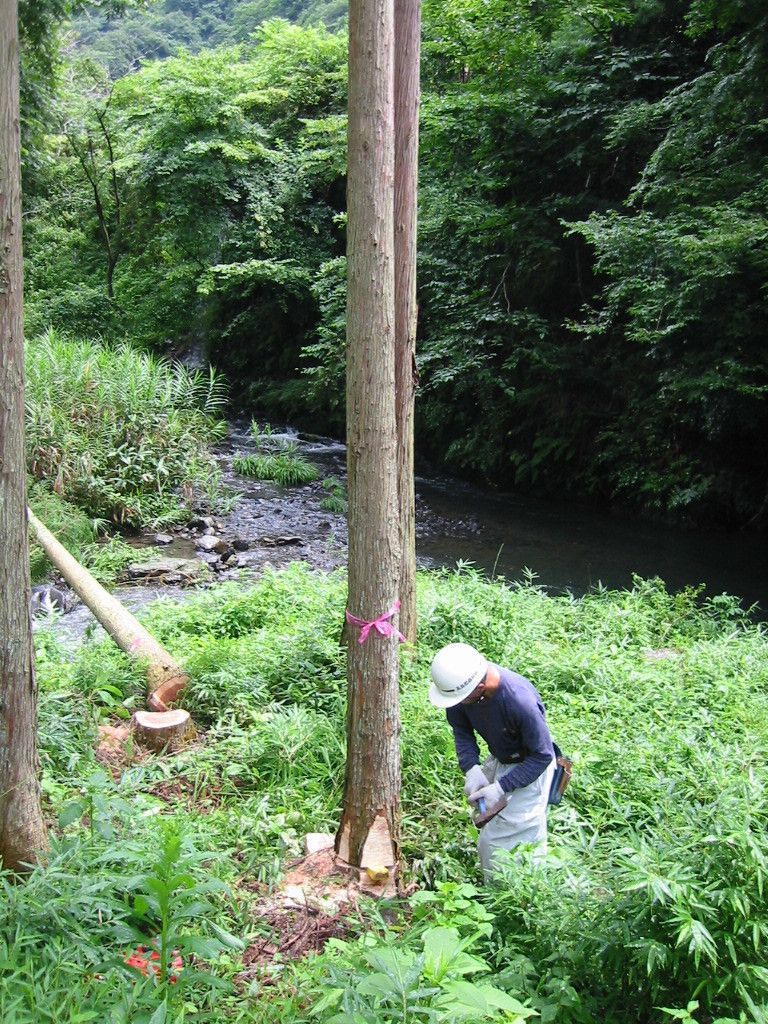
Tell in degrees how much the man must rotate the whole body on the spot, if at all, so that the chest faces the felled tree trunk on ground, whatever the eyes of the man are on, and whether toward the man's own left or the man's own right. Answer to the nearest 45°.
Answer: approximately 90° to the man's own right

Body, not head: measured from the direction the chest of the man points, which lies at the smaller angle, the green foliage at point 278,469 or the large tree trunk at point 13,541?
the large tree trunk

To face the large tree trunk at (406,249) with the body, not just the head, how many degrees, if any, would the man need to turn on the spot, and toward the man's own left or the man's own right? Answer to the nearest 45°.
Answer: approximately 135° to the man's own right

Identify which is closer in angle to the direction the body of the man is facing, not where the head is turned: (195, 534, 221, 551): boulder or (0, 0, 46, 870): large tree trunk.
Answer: the large tree trunk

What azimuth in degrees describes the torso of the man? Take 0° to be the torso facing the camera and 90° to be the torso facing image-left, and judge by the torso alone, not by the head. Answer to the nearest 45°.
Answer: approximately 45°

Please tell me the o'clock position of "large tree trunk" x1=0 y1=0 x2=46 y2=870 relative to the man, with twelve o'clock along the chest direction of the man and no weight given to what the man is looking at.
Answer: The large tree trunk is roughly at 1 o'clock from the man.

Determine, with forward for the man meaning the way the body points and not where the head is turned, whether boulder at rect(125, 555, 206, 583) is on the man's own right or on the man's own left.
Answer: on the man's own right
